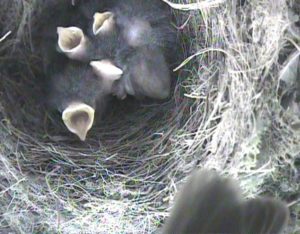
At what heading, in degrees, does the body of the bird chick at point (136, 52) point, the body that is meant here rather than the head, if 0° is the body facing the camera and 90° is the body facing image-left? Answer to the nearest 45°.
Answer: approximately 90°

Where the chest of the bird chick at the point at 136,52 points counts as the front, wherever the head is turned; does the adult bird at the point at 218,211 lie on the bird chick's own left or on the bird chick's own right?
on the bird chick's own left
